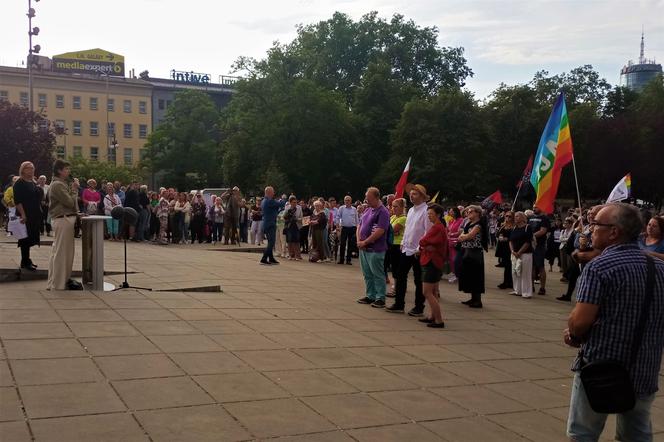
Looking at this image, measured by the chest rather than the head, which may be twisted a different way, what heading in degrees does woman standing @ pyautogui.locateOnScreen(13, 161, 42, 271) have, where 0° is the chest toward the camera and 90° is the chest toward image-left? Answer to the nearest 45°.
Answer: approximately 315°

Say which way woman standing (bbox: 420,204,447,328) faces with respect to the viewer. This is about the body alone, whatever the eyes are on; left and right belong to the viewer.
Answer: facing to the left of the viewer

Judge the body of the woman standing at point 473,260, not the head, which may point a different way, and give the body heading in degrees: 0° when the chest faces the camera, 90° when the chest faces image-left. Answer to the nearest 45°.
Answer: approximately 90°

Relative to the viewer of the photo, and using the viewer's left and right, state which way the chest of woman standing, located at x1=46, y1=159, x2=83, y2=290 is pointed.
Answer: facing to the right of the viewer

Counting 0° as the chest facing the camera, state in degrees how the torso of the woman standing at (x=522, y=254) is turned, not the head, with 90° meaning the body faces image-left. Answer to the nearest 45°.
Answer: approximately 45°

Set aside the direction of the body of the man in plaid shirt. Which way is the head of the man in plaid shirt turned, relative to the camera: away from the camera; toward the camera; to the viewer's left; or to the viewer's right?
to the viewer's left

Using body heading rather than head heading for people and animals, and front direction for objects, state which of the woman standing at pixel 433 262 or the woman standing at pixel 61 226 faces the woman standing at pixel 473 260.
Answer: the woman standing at pixel 61 226
